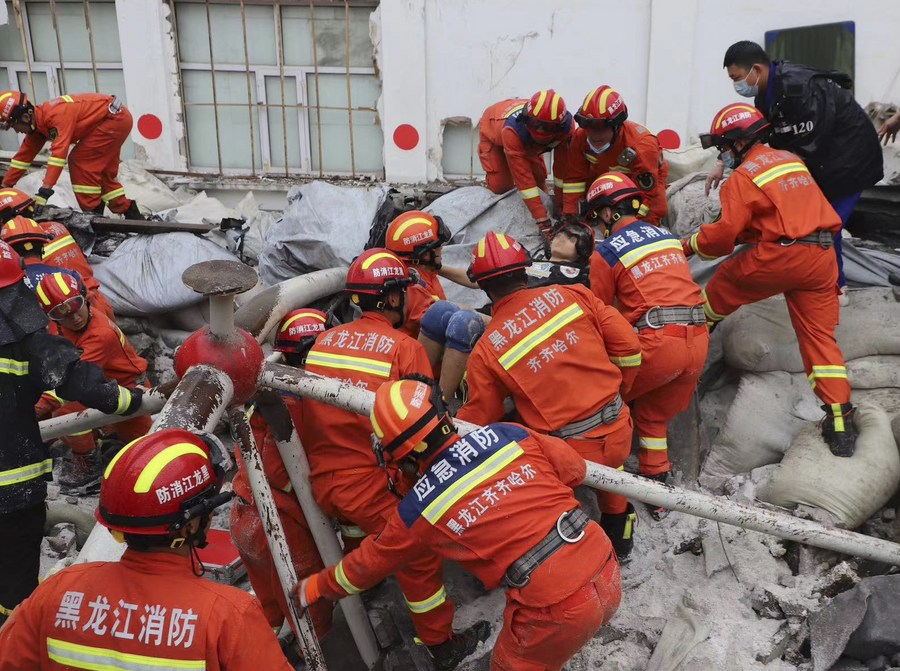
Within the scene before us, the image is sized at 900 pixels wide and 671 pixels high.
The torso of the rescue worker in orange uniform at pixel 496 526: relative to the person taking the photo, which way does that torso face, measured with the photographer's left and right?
facing away from the viewer and to the left of the viewer

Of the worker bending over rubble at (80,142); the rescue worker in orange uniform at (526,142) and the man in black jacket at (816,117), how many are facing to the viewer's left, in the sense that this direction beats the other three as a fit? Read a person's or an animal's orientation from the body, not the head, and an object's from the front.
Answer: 2

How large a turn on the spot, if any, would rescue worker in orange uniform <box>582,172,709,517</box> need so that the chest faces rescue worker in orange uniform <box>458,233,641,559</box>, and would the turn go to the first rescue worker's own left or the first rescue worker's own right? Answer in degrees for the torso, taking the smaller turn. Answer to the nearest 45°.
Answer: approximately 90° to the first rescue worker's own left

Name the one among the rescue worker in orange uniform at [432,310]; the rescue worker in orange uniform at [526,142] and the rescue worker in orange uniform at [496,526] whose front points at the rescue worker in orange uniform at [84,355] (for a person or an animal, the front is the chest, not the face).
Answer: the rescue worker in orange uniform at [496,526]

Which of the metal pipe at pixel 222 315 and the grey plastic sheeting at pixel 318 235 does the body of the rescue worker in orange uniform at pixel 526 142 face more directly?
the metal pipe

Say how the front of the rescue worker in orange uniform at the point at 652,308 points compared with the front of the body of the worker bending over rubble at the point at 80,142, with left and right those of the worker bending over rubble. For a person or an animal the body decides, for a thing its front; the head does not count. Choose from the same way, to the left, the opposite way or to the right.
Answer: to the right

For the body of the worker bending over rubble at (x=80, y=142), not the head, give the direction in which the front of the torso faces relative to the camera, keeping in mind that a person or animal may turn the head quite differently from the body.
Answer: to the viewer's left

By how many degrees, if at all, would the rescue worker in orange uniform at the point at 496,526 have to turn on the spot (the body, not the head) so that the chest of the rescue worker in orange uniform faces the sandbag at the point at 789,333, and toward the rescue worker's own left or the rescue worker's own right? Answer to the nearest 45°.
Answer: approximately 90° to the rescue worker's own right

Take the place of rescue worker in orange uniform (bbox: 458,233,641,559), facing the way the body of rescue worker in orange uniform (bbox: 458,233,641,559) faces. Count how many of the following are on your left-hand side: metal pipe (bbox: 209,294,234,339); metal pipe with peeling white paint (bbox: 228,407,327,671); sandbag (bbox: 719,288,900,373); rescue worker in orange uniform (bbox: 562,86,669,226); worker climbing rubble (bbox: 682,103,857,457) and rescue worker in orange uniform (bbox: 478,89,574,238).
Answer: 2

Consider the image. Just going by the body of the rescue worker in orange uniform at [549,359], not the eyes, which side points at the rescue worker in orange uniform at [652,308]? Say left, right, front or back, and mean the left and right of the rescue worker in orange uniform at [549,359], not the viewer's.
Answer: right

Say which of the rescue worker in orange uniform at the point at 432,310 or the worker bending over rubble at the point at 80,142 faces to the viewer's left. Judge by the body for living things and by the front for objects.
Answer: the worker bending over rubble

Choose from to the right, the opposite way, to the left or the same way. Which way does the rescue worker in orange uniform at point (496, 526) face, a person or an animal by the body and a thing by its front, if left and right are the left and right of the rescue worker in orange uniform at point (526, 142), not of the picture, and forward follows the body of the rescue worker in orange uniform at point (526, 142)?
the opposite way

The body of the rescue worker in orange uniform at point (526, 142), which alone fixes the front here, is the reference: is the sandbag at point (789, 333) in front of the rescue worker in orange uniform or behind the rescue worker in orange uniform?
in front
